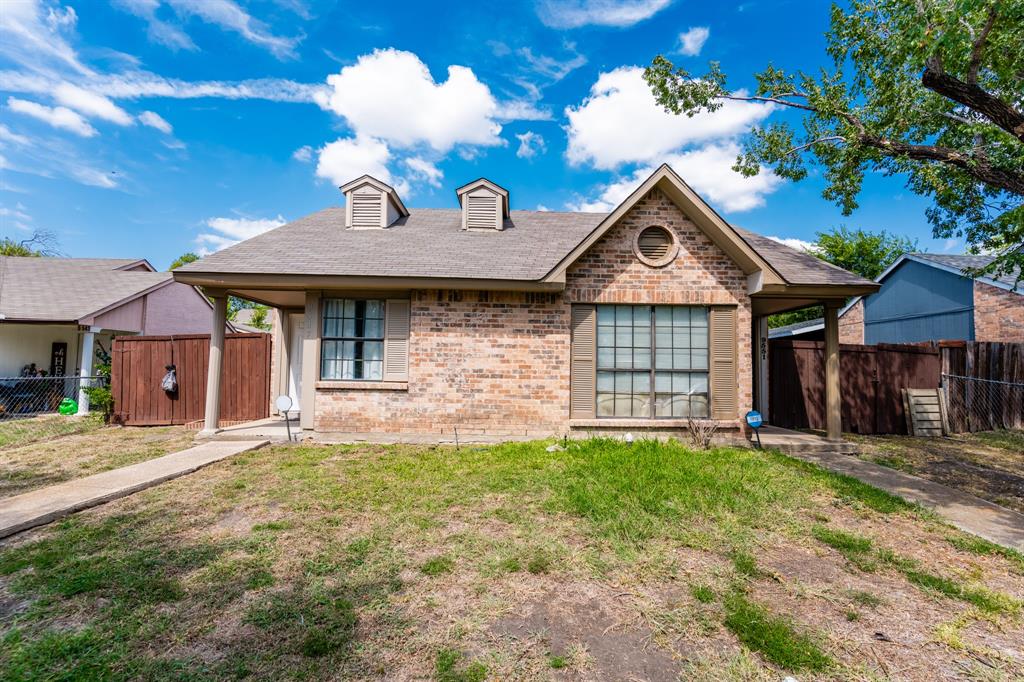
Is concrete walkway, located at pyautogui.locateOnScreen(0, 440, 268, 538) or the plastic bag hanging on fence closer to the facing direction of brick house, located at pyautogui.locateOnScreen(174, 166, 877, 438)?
the concrete walkway

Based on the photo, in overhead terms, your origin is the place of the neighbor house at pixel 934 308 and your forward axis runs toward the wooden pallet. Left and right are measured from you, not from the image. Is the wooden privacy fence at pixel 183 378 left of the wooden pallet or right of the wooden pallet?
right

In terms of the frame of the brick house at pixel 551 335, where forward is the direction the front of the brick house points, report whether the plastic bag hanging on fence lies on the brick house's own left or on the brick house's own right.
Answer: on the brick house's own right

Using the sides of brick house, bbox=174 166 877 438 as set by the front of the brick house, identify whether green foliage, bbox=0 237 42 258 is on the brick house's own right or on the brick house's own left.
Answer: on the brick house's own right

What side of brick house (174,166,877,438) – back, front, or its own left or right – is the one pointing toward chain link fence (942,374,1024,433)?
left

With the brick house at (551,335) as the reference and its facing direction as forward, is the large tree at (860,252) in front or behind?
behind

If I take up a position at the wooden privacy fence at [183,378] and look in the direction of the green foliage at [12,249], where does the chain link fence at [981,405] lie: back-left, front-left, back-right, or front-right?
back-right

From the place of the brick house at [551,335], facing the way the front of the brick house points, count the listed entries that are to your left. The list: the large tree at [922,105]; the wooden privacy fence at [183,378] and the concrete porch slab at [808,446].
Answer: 2

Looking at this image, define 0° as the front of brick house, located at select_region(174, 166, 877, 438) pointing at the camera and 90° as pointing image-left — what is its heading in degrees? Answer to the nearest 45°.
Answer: approximately 0°

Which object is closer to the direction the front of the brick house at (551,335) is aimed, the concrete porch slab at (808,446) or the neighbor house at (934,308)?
the concrete porch slab
